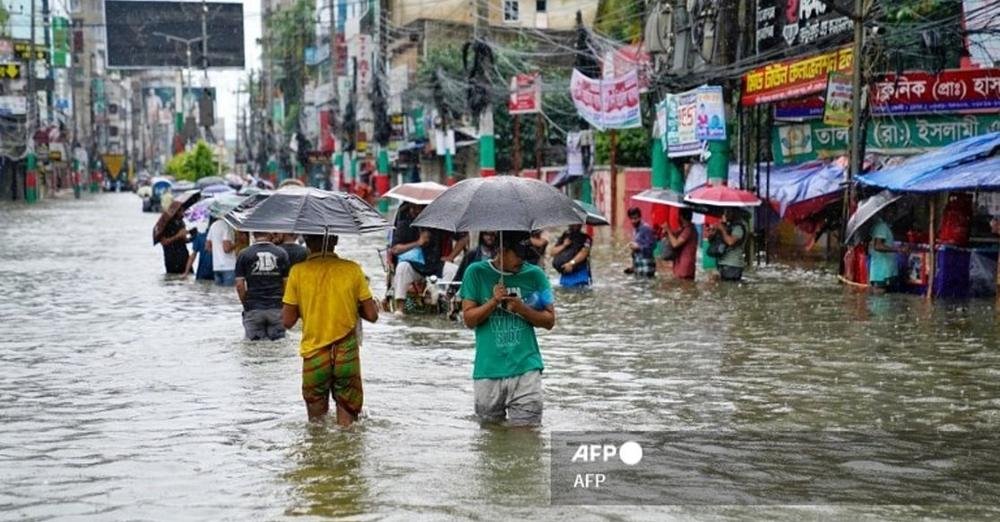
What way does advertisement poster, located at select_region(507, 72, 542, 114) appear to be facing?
toward the camera

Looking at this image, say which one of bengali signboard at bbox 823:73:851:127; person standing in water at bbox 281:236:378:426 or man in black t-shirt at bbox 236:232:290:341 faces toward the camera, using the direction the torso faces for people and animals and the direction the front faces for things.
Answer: the bengali signboard

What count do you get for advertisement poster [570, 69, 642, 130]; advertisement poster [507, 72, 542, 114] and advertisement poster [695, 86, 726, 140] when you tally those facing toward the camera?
3

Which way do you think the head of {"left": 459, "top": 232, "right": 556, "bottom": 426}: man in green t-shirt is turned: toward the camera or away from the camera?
toward the camera

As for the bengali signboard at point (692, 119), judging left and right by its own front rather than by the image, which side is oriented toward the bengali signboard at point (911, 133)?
left

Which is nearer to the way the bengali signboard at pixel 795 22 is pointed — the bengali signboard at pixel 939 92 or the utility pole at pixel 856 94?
the utility pole

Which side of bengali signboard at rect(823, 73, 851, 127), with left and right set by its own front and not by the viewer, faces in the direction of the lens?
front

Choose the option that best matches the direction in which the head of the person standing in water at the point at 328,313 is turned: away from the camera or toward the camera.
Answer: away from the camera

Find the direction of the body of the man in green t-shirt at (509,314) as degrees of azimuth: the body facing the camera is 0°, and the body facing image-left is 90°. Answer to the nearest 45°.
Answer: approximately 0°

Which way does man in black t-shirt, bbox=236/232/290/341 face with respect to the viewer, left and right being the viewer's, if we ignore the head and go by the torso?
facing away from the viewer

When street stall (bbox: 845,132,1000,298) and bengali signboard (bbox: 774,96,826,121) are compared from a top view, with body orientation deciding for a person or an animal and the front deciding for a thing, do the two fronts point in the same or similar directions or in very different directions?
same or similar directions

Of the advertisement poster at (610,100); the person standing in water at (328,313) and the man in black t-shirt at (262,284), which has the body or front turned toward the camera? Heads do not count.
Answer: the advertisement poster

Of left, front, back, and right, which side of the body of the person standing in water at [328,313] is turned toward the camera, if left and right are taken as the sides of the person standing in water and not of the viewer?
back

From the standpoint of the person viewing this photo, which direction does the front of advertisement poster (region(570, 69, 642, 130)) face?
facing the viewer

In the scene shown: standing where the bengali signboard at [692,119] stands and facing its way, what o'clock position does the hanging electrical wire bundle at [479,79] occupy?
The hanging electrical wire bundle is roughly at 5 o'clock from the bengali signboard.

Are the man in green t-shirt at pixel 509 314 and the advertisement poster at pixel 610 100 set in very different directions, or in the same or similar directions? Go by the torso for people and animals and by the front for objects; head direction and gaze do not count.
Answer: same or similar directions
